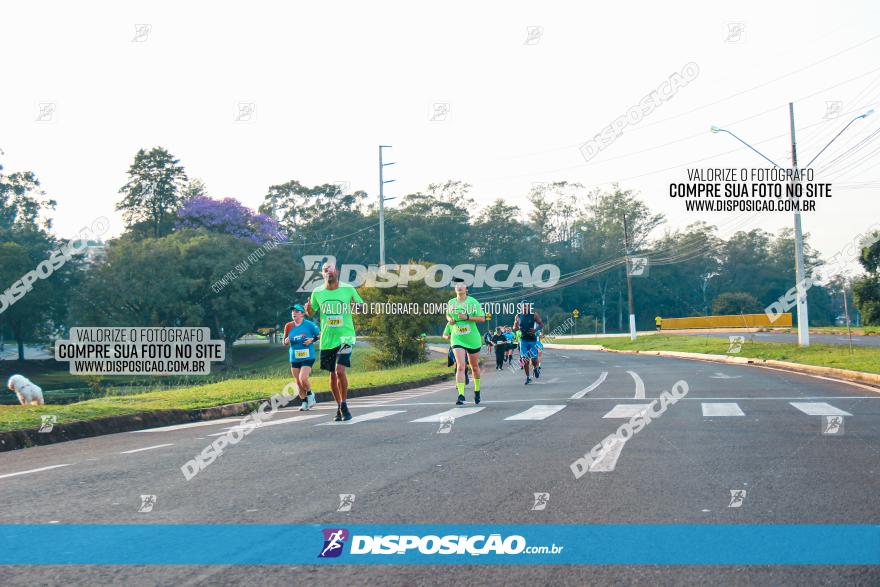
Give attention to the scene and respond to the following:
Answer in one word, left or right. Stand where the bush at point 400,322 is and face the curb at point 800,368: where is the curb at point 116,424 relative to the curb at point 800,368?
right

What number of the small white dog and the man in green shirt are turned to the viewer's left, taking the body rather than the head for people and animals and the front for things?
1

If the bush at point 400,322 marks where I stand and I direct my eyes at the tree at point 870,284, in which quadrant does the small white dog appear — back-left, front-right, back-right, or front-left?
back-right

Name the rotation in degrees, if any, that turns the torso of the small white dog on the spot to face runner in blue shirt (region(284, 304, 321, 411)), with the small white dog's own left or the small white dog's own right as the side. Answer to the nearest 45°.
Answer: approximately 135° to the small white dog's own left

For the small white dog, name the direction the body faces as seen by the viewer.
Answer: to the viewer's left

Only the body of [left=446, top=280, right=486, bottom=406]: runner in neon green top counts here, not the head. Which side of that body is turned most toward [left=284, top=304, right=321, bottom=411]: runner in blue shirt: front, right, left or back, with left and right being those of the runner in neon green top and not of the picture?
right

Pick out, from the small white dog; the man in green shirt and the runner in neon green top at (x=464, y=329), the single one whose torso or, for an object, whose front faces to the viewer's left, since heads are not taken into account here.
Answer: the small white dog

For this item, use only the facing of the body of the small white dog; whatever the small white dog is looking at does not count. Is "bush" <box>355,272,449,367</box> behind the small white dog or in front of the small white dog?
behind

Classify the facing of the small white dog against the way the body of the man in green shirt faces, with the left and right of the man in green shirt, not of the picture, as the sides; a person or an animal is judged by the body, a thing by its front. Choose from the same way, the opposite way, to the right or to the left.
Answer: to the right

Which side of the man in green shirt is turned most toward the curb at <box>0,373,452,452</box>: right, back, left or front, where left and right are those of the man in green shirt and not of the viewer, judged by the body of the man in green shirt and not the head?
right

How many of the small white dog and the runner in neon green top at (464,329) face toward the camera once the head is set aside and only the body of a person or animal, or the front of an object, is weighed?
1

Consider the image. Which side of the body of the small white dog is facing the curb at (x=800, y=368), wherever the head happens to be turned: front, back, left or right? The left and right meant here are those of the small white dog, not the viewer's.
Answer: back
